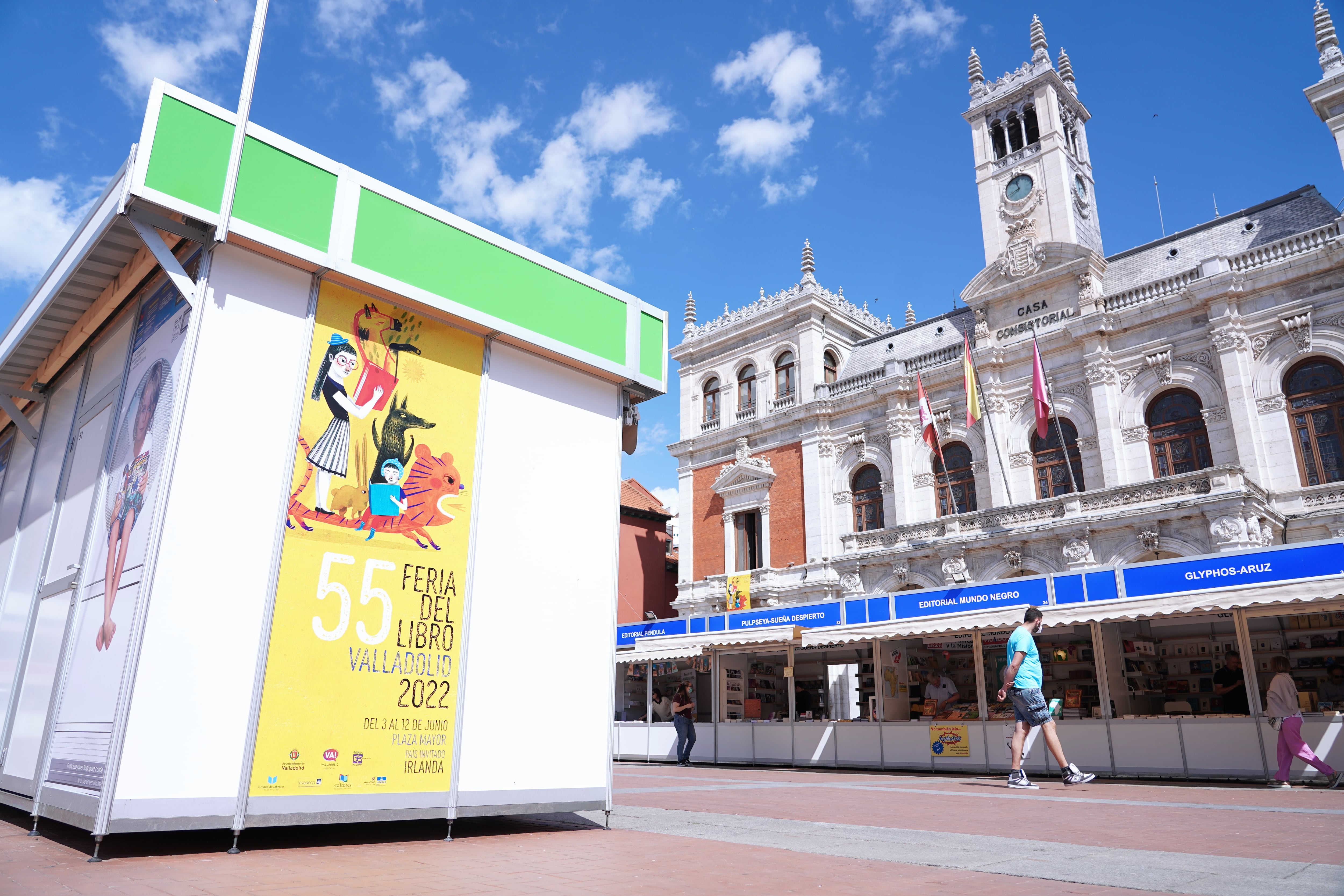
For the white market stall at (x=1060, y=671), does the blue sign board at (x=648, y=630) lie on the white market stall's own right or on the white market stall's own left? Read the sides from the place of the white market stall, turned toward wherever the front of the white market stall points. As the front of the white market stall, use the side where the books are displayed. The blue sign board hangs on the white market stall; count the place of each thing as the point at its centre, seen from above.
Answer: on the white market stall's own right

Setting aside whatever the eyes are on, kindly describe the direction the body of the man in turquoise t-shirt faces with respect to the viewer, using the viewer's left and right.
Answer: facing to the right of the viewer

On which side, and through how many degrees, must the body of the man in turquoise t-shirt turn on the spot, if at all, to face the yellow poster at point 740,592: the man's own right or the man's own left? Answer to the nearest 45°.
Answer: approximately 135° to the man's own left

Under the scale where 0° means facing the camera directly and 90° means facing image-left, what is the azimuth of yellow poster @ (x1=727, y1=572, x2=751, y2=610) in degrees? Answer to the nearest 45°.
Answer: approximately 0°

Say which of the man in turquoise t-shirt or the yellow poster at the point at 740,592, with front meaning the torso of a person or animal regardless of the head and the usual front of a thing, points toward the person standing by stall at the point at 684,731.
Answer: the yellow poster

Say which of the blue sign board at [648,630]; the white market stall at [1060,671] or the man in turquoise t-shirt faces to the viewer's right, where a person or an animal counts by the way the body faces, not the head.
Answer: the man in turquoise t-shirt

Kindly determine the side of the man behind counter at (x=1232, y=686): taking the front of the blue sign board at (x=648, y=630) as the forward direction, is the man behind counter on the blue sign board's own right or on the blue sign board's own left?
on the blue sign board's own left

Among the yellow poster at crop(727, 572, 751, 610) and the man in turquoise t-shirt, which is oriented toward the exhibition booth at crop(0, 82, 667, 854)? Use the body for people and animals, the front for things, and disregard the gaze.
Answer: the yellow poster
